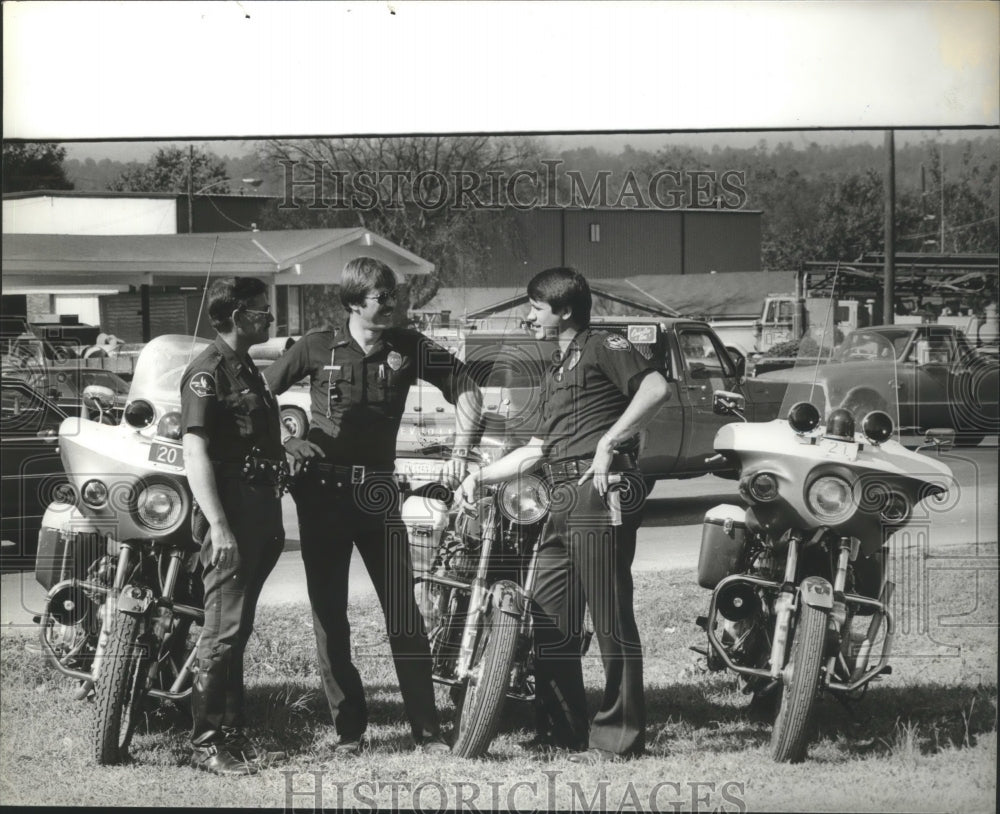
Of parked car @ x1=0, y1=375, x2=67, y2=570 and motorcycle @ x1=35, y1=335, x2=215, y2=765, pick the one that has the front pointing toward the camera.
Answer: the motorcycle

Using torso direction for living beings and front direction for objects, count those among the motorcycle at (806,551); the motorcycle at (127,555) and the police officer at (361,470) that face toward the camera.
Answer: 3

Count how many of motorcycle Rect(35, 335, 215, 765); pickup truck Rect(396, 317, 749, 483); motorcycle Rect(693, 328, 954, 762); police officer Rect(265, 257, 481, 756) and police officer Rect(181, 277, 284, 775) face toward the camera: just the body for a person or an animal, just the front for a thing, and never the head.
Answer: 3

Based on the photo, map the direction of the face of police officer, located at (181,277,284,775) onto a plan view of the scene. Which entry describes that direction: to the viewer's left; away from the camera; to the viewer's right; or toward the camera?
to the viewer's right

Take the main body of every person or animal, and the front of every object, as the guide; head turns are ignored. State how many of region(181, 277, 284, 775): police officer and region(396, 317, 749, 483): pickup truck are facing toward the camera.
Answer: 0

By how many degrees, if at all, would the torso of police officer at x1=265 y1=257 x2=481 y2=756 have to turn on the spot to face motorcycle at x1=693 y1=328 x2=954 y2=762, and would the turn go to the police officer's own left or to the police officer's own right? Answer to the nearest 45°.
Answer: approximately 90° to the police officer's own left

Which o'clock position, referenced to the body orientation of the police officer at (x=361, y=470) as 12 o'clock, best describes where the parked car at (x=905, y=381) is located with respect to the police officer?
The parked car is roughly at 7 o'clock from the police officer.

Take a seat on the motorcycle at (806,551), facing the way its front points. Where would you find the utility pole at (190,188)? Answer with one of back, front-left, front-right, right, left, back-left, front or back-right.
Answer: back

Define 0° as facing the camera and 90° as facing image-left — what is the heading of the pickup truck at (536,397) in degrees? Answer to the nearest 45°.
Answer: approximately 225°

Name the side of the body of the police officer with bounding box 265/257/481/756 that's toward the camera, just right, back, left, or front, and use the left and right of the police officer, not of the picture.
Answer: front

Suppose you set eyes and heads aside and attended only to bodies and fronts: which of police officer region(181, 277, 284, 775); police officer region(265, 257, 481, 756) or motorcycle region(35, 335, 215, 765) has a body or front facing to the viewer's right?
police officer region(181, 277, 284, 775)

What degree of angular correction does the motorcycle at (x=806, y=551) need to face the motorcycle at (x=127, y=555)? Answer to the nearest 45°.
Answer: approximately 90° to its right

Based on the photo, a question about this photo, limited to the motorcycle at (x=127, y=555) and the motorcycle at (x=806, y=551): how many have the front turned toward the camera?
2

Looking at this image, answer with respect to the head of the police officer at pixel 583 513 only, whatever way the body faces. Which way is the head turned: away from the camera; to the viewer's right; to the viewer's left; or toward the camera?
to the viewer's left

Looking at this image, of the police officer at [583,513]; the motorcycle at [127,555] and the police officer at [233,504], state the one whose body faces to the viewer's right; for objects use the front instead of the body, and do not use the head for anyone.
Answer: the police officer at [233,504]

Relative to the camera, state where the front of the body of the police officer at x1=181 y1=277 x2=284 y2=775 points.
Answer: to the viewer's right

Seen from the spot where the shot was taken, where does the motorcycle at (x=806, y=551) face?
facing the viewer
